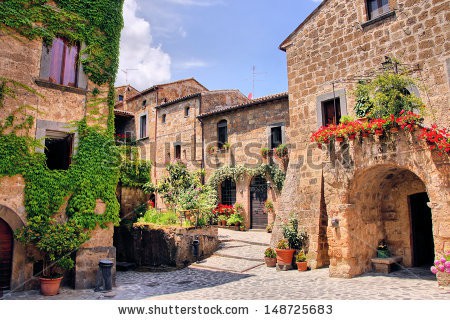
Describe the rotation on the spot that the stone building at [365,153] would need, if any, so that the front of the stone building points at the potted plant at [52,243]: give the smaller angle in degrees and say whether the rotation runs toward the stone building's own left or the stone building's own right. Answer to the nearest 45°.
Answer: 0° — it already faces it

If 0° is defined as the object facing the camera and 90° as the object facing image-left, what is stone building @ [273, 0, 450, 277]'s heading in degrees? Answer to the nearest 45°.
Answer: approximately 45°

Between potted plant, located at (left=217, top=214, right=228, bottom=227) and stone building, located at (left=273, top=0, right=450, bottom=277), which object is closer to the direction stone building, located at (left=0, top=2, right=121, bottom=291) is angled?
the stone building

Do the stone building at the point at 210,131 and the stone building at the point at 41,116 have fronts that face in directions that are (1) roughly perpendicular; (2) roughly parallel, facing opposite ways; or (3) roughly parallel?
roughly perpendicular

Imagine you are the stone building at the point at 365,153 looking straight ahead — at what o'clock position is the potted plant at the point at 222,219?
The potted plant is roughly at 3 o'clock from the stone building.

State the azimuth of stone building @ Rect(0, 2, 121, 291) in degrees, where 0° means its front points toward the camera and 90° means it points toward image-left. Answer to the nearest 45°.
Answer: approximately 315°

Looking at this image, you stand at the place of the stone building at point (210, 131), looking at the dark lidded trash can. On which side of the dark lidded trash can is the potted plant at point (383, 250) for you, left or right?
left

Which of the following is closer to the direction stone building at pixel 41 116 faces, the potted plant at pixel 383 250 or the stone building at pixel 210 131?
the potted plant
